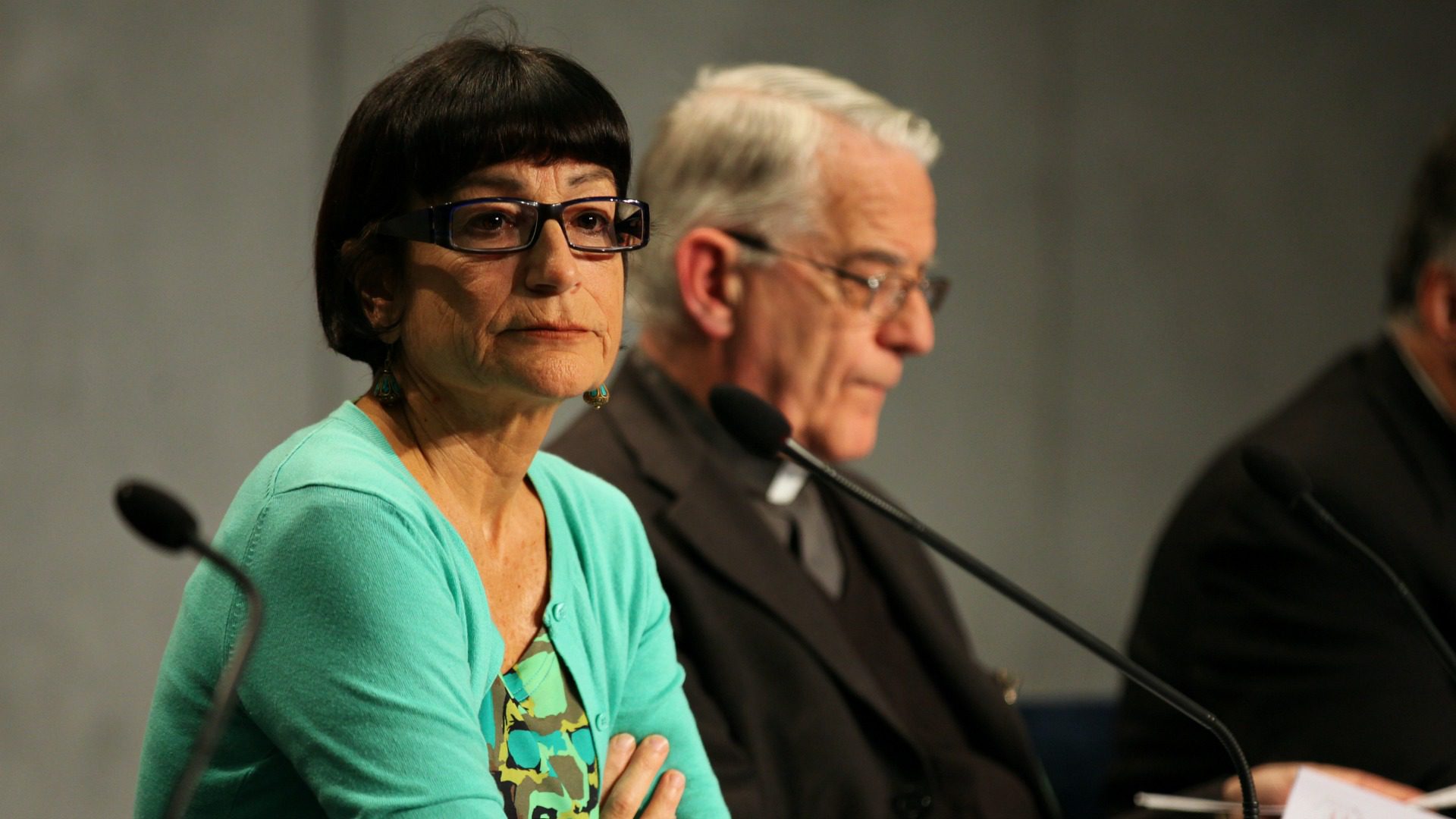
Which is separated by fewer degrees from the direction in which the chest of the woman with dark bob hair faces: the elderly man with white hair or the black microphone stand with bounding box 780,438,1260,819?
the black microphone stand

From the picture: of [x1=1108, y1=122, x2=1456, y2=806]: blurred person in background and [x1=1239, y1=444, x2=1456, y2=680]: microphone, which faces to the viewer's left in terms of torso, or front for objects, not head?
the microphone

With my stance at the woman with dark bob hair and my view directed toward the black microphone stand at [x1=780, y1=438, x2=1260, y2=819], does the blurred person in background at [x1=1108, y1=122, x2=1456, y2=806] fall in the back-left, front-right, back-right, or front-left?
front-left

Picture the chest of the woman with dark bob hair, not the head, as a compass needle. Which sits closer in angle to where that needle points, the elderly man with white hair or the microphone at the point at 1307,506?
the microphone

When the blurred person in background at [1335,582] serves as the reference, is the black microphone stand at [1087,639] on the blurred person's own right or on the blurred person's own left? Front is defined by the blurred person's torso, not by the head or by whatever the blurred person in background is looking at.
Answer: on the blurred person's own right

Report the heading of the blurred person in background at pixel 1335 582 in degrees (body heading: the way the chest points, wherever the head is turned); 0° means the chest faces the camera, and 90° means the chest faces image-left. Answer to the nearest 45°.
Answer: approximately 315°

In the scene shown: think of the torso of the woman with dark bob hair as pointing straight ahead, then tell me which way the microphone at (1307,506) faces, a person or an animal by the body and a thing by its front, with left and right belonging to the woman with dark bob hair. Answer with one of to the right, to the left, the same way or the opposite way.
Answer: the opposite way

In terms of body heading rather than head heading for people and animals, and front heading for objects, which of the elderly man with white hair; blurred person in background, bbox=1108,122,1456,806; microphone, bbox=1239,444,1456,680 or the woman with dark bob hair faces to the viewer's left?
the microphone

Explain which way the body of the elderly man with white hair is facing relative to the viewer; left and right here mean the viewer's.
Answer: facing the viewer and to the right of the viewer

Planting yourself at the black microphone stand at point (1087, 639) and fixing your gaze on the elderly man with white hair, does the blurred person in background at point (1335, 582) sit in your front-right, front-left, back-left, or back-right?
front-right

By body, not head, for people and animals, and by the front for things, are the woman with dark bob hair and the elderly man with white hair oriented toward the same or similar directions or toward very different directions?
same or similar directions

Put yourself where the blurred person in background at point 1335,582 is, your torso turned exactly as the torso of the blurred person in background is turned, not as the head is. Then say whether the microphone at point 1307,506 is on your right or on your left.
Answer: on your right

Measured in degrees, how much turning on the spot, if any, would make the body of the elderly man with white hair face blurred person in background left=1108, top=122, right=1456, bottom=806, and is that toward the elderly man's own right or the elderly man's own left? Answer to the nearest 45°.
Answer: approximately 45° to the elderly man's own left

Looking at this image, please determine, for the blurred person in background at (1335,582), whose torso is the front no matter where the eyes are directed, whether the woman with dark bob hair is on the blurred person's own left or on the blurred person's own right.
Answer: on the blurred person's own right

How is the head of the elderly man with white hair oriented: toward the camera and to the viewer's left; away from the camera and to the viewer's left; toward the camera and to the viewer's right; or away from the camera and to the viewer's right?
toward the camera and to the viewer's right
